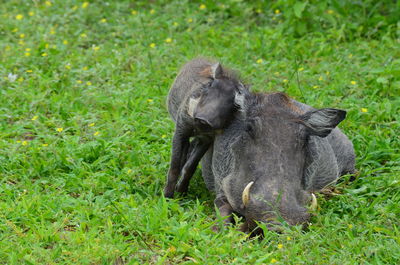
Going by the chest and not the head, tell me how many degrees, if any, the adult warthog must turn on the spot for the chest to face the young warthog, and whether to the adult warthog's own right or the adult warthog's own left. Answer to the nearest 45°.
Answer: approximately 135° to the adult warthog's own right

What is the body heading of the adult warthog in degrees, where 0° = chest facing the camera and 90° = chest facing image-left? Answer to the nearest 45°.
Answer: approximately 0°
